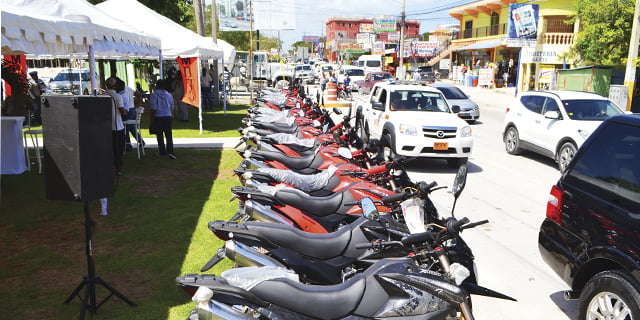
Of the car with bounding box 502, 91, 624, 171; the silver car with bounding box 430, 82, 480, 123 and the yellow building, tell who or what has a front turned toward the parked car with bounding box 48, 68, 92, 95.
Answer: the yellow building

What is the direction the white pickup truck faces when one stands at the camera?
facing the viewer and to the right of the viewer

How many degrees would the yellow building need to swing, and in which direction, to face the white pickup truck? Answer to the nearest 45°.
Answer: approximately 45° to its left

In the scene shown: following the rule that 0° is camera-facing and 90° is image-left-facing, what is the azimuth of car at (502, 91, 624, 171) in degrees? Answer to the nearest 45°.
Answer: approximately 315°

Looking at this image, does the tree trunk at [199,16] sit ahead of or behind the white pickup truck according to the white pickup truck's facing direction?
behind

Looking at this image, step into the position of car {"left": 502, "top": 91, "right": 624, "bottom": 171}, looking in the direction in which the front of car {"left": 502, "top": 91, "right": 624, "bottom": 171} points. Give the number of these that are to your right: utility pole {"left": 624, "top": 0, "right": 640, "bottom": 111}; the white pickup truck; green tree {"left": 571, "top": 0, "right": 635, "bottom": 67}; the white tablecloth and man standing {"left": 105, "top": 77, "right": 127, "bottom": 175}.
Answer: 3

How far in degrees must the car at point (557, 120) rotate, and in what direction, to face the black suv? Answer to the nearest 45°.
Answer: approximately 45° to its right

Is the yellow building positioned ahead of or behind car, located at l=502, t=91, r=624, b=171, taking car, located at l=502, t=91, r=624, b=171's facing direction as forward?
behind

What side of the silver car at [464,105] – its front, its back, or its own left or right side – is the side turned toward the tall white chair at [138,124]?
right

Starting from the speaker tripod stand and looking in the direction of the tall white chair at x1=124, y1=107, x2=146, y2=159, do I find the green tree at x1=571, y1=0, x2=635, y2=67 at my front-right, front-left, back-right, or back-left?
front-right

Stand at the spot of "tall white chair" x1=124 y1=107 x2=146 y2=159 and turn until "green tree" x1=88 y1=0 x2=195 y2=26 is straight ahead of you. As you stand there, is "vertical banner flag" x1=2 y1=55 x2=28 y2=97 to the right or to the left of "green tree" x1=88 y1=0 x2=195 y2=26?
left

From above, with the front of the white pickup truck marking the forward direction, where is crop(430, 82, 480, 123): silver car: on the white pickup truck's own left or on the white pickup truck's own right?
on the white pickup truck's own left

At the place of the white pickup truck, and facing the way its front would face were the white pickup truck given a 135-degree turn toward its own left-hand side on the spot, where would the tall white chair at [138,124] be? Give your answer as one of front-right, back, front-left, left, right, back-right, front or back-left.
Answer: left
